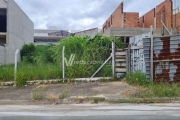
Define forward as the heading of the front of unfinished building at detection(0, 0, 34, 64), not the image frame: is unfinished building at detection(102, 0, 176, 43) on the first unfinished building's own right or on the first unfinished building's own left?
on the first unfinished building's own left

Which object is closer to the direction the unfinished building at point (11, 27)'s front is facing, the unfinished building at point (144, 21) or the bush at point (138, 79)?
the bush

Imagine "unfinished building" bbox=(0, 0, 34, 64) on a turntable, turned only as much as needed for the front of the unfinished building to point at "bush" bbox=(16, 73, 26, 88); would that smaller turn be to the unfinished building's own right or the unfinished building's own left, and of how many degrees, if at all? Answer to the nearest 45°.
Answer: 0° — it already faces it

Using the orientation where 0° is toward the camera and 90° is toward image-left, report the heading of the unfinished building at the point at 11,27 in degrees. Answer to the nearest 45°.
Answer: approximately 0°

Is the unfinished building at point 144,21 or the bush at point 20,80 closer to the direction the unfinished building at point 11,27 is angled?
the bush

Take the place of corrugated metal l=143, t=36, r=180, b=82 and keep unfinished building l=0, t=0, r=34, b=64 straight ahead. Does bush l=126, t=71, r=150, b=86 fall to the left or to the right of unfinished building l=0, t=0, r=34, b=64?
left
